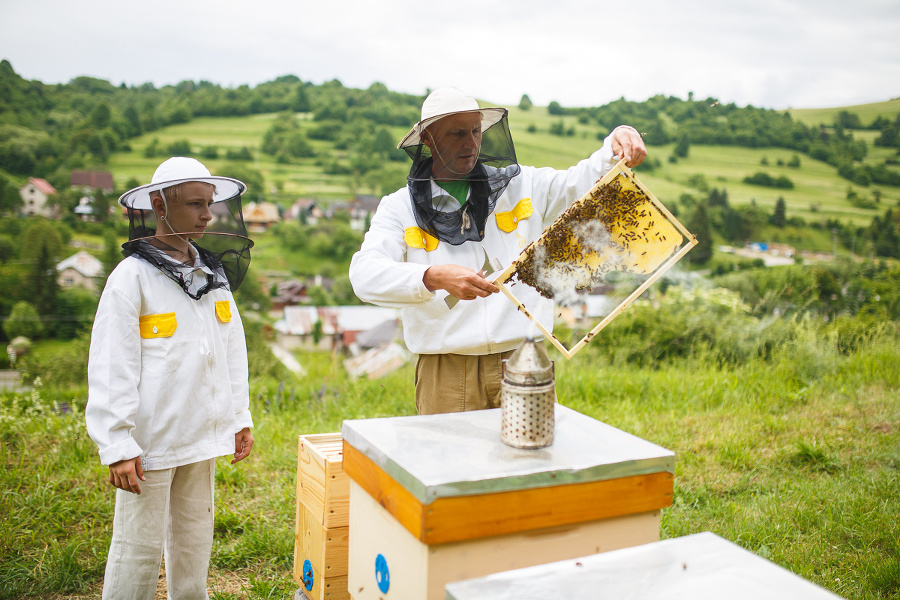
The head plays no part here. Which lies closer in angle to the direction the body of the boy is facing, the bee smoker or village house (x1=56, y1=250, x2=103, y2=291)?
the bee smoker

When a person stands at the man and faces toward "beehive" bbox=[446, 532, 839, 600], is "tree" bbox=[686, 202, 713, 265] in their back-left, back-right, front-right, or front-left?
back-left

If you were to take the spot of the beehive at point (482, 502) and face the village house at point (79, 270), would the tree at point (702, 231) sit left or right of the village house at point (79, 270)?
right

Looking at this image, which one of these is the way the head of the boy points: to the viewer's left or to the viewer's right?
to the viewer's right

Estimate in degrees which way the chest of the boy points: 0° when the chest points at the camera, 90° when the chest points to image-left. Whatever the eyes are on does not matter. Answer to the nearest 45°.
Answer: approximately 315°

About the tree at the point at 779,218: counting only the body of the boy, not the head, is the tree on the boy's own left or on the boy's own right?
on the boy's own left

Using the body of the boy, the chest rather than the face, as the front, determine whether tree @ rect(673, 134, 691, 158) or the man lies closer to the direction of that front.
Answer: the man
